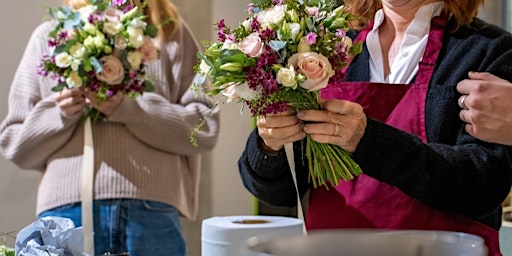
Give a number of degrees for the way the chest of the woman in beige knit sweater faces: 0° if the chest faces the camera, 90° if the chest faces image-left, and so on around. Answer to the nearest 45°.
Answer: approximately 0°

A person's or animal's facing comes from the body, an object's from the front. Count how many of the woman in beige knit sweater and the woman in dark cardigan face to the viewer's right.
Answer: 0

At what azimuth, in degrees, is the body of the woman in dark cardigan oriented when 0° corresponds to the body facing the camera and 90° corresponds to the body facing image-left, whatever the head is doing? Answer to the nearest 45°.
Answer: approximately 45°

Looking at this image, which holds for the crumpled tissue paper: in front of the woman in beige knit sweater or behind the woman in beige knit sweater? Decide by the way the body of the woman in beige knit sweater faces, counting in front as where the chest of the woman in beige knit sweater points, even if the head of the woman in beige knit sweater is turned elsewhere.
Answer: in front

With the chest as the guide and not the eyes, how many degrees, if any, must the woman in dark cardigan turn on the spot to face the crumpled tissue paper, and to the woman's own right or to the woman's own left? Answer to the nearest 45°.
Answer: approximately 45° to the woman's own right

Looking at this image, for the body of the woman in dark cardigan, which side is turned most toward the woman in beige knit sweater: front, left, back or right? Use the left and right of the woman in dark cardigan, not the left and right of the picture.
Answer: right
